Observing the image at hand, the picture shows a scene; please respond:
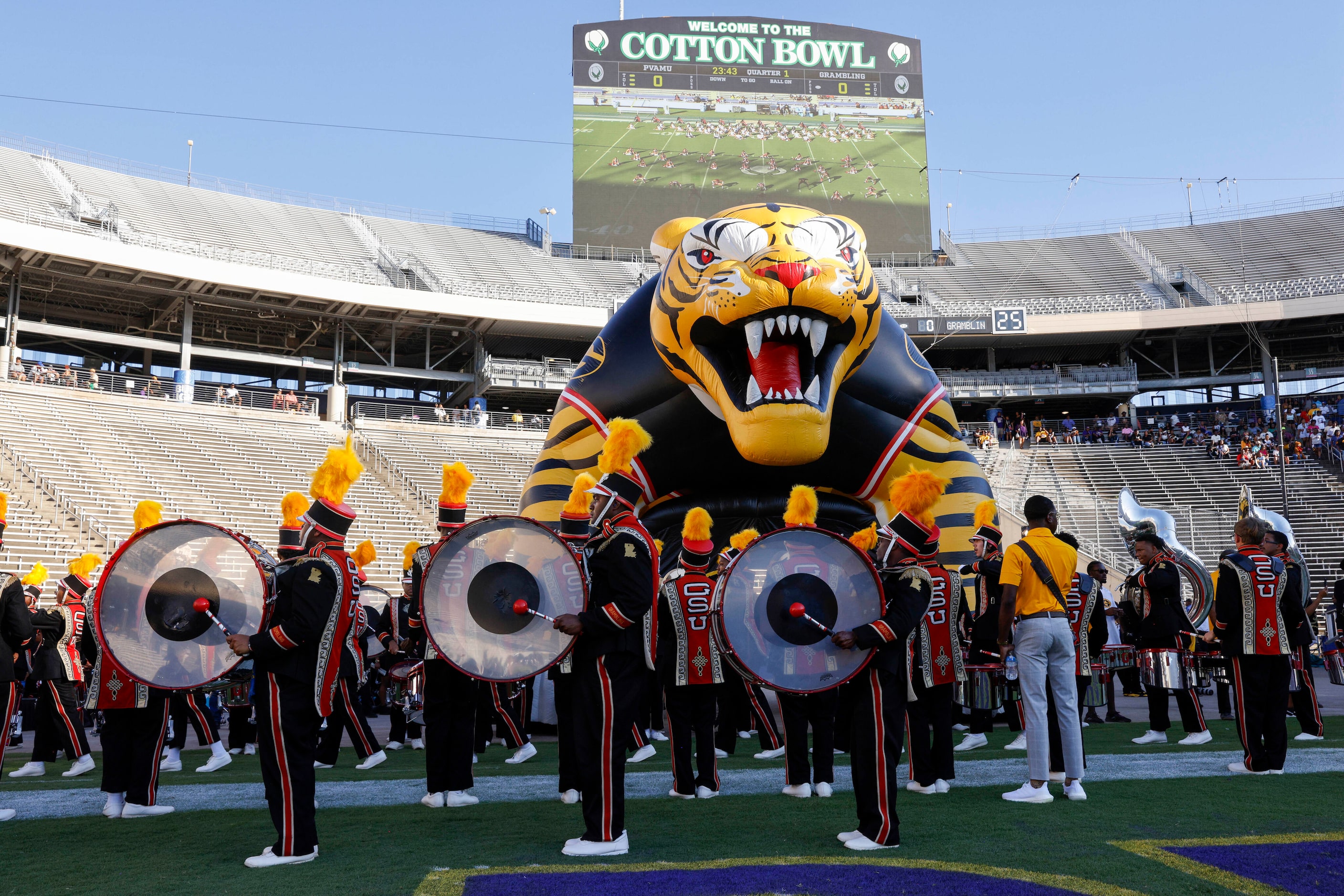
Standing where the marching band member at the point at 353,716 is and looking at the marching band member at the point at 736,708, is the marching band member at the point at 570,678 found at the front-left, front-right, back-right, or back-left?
front-right

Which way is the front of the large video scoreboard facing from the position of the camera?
facing the viewer

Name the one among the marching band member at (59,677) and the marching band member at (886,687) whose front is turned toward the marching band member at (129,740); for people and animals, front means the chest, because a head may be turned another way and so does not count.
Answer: the marching band member at (886,687)

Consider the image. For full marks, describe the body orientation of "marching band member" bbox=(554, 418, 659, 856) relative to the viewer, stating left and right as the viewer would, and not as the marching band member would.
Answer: facing to the left of the viewer

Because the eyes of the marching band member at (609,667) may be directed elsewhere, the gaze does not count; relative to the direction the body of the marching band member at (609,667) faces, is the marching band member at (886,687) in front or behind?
behind

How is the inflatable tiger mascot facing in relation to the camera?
toward the camera

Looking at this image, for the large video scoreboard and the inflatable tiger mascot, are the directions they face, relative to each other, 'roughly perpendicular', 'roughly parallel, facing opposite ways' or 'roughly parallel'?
roughly parallel

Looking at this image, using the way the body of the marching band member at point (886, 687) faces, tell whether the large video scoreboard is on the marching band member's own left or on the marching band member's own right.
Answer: on the marching band member's own right

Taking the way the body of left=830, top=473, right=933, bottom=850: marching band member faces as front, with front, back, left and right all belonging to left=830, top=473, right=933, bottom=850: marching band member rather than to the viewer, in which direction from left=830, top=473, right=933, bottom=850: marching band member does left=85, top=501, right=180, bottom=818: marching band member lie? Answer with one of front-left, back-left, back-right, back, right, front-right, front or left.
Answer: front

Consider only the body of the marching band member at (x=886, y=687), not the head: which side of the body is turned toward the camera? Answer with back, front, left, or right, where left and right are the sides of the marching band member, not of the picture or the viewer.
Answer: left

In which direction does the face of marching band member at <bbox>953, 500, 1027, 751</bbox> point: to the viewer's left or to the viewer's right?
to the viewer's left

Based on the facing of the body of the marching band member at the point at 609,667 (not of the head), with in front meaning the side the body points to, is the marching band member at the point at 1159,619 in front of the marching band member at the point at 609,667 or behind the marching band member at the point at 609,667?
behind

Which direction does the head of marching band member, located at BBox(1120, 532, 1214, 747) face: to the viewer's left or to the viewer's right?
to the viewer's left

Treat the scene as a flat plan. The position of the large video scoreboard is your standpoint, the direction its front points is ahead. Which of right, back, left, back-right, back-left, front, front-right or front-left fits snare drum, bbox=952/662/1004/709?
front
